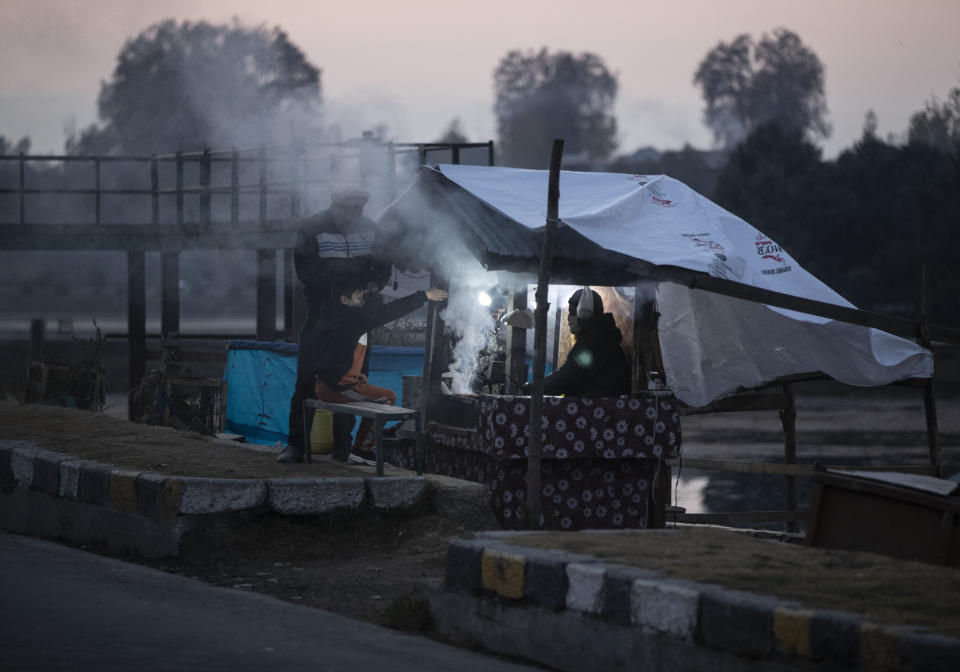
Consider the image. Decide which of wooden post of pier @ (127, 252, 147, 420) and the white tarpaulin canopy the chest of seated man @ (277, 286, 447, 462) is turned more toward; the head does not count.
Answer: the white tarpaulin canopy

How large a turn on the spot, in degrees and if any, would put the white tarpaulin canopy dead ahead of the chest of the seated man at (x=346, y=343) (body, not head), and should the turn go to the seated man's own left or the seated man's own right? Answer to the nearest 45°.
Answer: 0° — they already face it

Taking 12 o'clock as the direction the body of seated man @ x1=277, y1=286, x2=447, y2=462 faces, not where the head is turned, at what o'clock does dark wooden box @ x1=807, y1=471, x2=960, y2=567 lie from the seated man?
The dark wooden box is roughly at 2 o'clock from the seated man.

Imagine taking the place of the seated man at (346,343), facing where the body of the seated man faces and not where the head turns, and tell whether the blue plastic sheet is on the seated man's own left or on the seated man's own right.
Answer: on the seated man's own left

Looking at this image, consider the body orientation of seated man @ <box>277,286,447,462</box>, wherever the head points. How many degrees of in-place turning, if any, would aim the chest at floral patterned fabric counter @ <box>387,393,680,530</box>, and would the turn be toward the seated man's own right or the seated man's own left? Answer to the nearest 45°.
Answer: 0° — they already face it

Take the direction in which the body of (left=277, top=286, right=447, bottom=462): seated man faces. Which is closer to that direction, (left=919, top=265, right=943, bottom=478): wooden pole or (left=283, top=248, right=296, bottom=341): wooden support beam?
the wooden pole

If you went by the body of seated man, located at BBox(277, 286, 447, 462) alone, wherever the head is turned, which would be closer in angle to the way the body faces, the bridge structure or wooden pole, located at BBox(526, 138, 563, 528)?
the wooden pole

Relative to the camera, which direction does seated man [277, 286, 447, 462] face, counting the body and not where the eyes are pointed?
to the viewer's right
